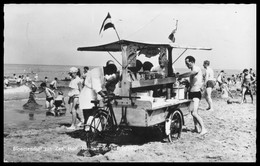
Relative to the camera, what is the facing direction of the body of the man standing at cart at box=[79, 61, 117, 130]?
to the viewer's right

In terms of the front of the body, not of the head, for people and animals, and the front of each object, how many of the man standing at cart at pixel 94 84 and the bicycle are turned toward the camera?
0

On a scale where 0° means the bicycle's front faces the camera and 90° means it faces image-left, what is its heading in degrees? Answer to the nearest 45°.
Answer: approximately 225°
